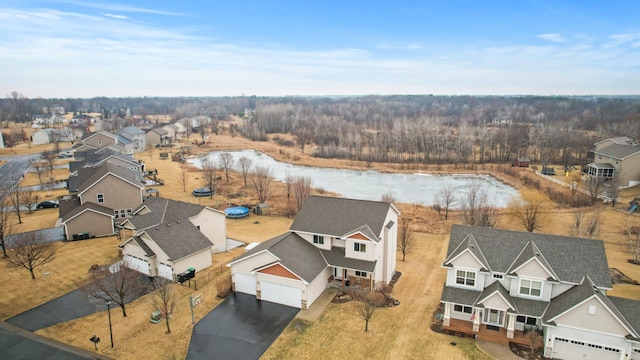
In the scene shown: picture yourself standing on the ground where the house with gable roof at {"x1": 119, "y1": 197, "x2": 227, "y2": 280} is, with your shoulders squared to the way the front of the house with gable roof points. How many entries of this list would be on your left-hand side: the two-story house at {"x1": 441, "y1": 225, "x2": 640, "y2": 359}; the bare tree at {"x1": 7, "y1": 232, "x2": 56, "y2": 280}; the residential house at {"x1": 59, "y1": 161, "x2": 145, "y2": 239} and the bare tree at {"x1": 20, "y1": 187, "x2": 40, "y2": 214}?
1

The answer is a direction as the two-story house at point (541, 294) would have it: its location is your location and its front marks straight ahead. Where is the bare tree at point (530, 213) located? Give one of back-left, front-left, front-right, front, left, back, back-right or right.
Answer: back

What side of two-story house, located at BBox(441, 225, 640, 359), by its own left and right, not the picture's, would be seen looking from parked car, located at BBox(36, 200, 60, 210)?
right

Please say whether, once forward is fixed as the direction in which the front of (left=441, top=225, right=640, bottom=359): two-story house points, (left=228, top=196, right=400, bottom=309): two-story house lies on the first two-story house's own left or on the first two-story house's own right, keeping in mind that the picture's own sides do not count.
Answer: on the first two-story house's own right

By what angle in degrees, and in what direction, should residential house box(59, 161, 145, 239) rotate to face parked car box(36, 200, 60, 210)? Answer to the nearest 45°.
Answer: approximately 45° to its right

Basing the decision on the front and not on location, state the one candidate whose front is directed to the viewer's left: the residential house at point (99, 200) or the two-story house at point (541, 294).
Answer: the residential house

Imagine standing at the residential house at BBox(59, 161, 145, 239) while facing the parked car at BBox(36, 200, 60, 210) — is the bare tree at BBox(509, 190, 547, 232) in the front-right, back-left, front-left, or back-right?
back-right

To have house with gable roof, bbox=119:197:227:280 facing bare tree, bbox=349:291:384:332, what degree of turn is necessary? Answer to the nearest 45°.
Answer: approximately 90° to its left

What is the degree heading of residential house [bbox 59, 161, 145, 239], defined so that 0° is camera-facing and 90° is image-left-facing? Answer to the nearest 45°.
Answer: approximately 90°

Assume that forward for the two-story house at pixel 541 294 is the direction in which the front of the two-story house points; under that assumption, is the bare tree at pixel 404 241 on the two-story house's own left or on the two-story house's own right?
on the two-story house's own right

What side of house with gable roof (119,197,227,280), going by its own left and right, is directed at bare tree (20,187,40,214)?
right
